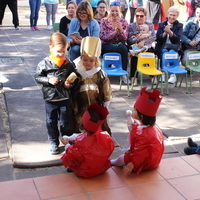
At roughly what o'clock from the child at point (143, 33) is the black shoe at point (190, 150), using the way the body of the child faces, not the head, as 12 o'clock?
The black shoe is roughly at 10 o'clock from the child.

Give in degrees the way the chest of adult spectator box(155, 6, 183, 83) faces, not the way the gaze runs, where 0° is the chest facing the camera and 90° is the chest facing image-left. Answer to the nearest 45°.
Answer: approximately 0°

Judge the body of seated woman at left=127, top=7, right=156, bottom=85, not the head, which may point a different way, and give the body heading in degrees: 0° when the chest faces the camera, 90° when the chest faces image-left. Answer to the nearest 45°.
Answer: approximately 0°

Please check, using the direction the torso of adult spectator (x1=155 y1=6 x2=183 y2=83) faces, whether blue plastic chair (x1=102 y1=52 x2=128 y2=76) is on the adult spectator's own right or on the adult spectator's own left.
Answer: on the adult spectator's own right

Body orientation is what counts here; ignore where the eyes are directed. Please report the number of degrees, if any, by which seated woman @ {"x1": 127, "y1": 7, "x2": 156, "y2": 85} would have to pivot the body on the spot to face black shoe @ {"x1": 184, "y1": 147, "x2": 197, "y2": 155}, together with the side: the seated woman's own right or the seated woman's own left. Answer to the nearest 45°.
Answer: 0° — they already face it

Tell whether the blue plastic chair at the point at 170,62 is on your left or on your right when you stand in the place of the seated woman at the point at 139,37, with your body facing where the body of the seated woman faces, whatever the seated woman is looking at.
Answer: on your left

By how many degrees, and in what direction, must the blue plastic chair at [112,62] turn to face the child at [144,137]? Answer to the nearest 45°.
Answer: approximately 45° to its right

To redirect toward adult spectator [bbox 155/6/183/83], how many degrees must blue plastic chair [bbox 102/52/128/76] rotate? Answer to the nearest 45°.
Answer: approximately 90° to its left
